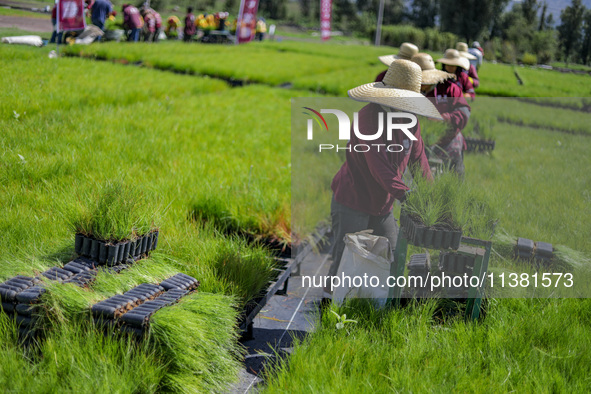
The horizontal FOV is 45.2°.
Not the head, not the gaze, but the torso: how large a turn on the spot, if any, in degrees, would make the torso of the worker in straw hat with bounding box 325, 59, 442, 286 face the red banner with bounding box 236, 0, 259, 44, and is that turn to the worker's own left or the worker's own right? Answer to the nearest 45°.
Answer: approximately 135° to the worker's own left

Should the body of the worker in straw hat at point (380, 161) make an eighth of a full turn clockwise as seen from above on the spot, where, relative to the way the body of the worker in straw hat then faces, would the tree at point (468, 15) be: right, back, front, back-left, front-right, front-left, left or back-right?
back

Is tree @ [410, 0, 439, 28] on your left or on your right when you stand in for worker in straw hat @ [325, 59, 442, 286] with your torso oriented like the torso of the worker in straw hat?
on your left

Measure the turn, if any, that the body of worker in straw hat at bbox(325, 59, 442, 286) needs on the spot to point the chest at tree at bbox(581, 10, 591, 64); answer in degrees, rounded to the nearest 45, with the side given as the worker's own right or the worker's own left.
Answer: approximately 90° to the worker's own left

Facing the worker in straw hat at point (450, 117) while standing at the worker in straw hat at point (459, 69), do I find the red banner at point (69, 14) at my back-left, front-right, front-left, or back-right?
back-right

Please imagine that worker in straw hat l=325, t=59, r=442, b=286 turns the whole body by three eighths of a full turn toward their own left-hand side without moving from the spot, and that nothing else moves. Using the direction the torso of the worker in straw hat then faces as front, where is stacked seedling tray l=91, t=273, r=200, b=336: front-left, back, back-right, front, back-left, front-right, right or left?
back-left

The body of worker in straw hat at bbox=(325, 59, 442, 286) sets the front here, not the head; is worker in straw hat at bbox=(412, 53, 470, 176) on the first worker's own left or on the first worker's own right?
on the first worker's own left

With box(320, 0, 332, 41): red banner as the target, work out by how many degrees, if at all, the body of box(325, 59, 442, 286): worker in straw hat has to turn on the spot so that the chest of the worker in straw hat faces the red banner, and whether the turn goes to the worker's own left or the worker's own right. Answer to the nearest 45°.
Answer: approximately 135° to the worker's own left

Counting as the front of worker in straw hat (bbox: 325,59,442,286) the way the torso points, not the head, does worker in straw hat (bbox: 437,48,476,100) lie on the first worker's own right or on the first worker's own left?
on the first worker's own left

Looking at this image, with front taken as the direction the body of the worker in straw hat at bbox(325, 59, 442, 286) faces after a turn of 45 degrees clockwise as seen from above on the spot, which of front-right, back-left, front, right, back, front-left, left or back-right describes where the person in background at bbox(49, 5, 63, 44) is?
back-right
